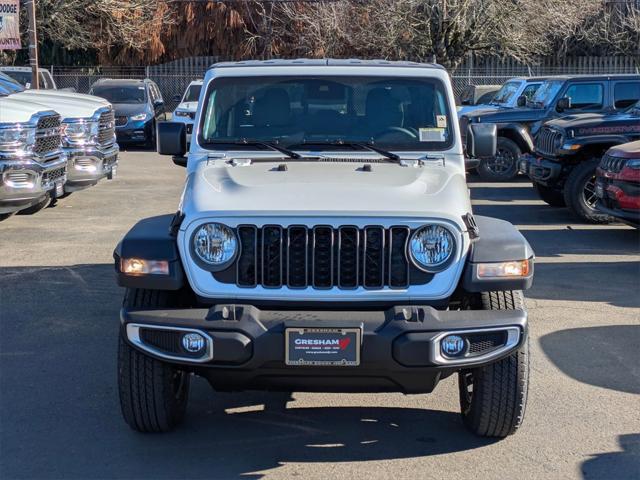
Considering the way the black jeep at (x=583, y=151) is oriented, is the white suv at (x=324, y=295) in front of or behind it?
in front

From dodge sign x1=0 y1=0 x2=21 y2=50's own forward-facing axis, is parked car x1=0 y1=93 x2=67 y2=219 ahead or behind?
ahead

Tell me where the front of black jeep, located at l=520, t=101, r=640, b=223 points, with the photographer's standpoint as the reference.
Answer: facing the viewer and to the left of the viewer

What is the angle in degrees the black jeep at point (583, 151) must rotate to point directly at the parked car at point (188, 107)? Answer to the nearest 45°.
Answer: approximately 90° to its right

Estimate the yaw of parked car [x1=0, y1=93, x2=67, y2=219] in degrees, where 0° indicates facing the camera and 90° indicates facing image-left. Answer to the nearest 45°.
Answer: approximately 315°

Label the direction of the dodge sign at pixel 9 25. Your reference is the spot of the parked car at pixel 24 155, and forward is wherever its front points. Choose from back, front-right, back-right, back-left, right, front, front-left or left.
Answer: back-left

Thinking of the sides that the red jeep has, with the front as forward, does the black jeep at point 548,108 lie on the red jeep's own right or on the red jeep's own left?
on the red jeep's own right

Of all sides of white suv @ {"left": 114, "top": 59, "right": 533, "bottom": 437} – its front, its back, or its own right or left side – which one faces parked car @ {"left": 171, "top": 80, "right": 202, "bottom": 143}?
back

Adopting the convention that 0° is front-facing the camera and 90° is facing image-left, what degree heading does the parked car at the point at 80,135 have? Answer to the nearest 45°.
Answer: approximately 315°

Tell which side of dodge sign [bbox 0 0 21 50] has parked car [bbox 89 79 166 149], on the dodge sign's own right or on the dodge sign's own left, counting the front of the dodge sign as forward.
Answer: on the dodge sign's own left

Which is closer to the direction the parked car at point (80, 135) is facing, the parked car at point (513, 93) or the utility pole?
the parked car

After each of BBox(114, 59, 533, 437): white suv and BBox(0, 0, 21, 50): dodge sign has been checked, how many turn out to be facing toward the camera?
2

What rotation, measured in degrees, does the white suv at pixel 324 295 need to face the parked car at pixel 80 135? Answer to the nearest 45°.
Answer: approximately 180°

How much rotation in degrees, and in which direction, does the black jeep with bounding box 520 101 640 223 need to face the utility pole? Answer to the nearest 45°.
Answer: approximately 90° to its right

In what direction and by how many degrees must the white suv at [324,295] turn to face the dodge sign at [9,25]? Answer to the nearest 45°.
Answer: approximately 180°
